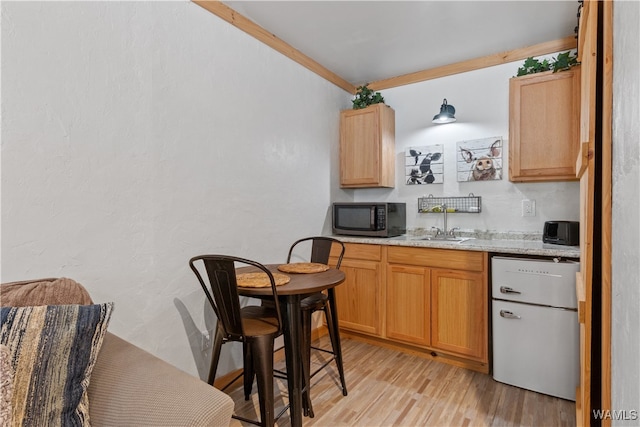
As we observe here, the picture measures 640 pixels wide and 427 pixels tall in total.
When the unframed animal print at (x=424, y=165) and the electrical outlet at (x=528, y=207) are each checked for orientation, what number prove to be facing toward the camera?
2

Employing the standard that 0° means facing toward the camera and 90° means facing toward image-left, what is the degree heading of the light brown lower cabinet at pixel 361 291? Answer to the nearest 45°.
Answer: approximately 45°

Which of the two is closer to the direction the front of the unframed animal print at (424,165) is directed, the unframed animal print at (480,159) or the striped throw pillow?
the striped throw pillow

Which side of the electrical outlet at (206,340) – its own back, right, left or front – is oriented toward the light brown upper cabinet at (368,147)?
left

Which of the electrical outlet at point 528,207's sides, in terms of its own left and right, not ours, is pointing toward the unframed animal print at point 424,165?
right

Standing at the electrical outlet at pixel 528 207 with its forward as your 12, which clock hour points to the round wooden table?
The round wooden table is roughly at 1 o'clock from the electrical outlet.

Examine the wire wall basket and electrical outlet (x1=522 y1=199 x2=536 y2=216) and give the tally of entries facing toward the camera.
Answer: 2
